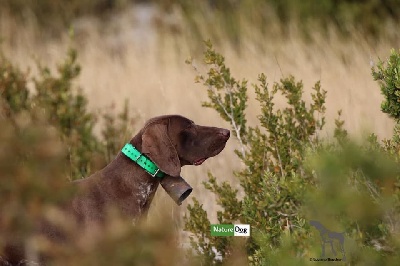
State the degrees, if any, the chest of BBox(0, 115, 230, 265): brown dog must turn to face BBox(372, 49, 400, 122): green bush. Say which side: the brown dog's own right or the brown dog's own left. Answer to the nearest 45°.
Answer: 0° — it already faces it

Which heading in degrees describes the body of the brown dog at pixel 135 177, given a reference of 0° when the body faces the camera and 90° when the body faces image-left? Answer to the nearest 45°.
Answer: approximately 270°

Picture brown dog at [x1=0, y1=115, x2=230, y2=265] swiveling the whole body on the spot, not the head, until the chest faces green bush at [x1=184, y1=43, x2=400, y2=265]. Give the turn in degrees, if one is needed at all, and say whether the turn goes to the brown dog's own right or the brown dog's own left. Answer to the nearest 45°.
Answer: approximately 45° to the brown dog's own right
